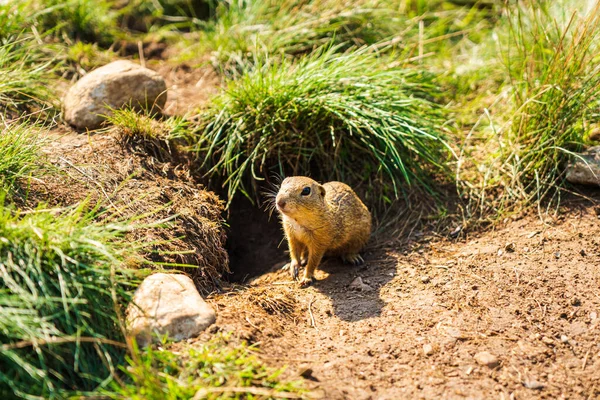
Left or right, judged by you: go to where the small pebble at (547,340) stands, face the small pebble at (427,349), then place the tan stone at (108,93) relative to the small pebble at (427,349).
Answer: right

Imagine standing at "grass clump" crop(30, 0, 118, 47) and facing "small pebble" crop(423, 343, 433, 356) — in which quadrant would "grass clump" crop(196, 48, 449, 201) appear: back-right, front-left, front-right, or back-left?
front-left

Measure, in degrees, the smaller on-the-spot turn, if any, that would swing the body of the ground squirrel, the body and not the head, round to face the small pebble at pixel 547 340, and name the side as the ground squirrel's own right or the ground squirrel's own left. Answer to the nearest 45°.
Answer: approximately 90° to the ground squirrel's own left

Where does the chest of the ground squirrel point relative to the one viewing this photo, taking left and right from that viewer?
facing the viewer and to the left of the viewer

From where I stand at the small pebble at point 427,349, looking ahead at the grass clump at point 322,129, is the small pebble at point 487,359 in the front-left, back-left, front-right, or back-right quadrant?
back-right

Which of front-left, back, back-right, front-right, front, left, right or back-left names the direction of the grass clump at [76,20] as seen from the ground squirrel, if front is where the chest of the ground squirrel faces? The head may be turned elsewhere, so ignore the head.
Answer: right

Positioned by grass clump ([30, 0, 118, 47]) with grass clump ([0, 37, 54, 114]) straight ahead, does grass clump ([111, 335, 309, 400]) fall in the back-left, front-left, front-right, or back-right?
front-left

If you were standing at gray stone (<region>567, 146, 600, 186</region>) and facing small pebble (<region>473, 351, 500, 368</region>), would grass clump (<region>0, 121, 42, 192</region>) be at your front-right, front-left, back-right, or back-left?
front-right

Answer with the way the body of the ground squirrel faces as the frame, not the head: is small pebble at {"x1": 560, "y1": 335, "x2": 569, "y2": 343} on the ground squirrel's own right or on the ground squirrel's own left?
on the ground squirrel's own left

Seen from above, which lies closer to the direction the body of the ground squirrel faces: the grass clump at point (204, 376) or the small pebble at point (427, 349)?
the grass clump

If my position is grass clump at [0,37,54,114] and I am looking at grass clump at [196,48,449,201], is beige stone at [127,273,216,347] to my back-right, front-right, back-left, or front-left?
front-right

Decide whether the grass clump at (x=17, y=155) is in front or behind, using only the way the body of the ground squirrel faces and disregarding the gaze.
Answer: in front

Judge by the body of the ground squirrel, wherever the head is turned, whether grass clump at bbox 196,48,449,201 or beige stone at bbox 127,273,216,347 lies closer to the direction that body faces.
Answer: the beige stone
